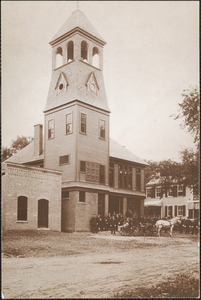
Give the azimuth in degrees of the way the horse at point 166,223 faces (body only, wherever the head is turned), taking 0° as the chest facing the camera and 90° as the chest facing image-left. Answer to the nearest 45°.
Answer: approximately 270°

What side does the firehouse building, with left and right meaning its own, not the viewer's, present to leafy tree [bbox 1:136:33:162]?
right

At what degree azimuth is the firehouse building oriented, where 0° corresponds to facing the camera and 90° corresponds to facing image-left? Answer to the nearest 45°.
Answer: approximately 315°
